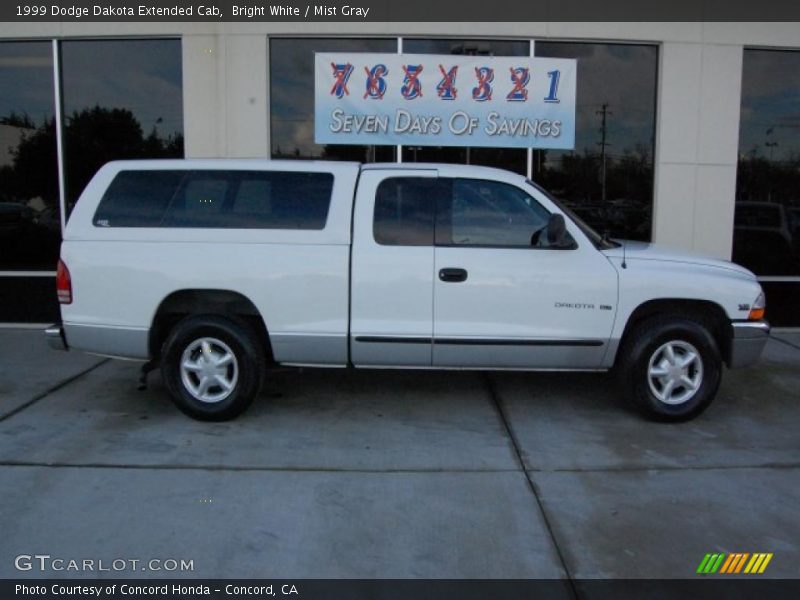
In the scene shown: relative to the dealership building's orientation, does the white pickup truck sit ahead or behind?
ahead

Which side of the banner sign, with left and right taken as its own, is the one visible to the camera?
front

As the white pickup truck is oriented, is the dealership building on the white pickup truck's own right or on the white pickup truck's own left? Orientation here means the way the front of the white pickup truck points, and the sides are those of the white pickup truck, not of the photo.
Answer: on the white pickup truck's own left

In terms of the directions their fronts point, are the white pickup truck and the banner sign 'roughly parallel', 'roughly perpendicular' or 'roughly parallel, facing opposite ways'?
roughly perpendicular

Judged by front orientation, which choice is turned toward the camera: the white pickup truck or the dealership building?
the dealership building

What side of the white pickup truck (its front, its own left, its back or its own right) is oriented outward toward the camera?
right

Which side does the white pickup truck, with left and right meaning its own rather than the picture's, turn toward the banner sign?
left

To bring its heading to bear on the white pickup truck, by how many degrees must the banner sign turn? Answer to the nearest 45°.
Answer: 0° — it already faces it

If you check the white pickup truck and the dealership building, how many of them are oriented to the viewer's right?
1

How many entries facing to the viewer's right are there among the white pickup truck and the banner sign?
1
